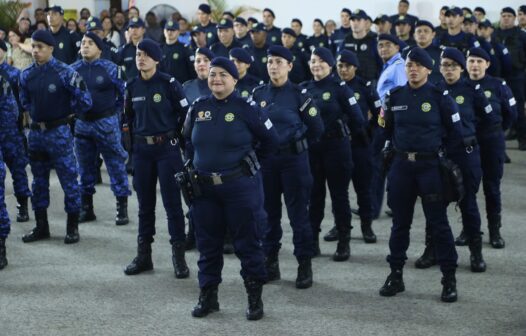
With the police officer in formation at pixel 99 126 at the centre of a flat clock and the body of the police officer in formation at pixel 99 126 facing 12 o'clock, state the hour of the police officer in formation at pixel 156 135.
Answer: the police officer in formation at pixel 156 135 is roughly at 10 o'clock from the police officer in formation at pixel 99 126.

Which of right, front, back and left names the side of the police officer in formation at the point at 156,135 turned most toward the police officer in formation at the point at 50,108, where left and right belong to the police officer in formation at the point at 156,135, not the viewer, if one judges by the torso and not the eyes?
right

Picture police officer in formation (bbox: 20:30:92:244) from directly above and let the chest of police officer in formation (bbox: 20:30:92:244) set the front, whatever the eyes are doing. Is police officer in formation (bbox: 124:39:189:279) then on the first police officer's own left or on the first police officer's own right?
on the first police officer's own left

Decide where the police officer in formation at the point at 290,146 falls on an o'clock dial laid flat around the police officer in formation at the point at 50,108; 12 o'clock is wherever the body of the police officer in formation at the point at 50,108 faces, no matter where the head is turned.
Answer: the police officer in formation at the point at 290,146 is roughly at 9 o'clock from the police officer in formation at the point at 50,108.

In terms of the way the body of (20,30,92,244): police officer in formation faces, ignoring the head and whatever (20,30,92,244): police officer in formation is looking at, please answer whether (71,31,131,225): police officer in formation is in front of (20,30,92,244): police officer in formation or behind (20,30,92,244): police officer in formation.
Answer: behind
